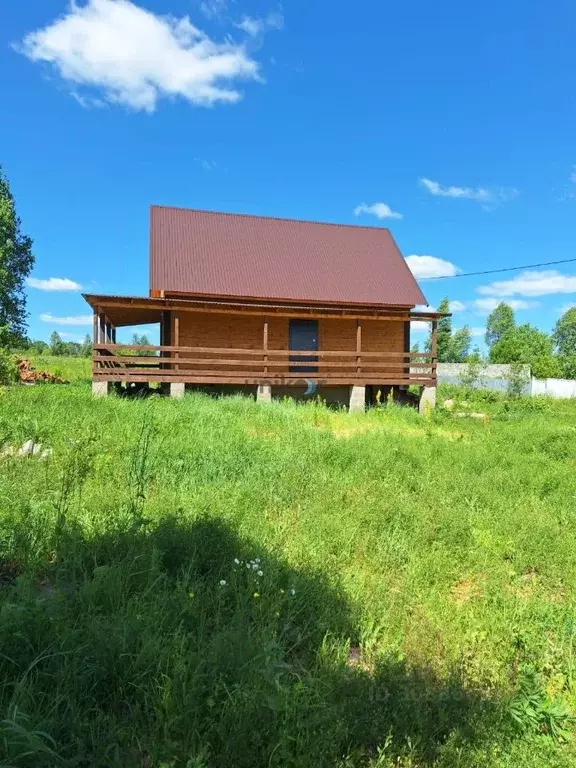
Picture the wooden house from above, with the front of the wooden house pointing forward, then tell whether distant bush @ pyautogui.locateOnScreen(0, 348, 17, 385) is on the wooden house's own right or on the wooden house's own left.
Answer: on the wooden house's own right

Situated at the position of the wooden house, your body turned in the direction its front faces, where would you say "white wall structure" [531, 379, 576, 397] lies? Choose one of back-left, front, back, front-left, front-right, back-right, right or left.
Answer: back-left

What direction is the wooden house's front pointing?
toward the camera

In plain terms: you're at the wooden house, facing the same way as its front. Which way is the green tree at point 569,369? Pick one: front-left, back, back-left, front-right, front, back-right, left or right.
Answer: back-left

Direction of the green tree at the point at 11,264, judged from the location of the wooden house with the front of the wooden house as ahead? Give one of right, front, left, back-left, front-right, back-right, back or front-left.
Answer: back-right

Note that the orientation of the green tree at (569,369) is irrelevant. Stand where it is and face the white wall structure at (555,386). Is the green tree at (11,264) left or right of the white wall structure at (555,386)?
right
